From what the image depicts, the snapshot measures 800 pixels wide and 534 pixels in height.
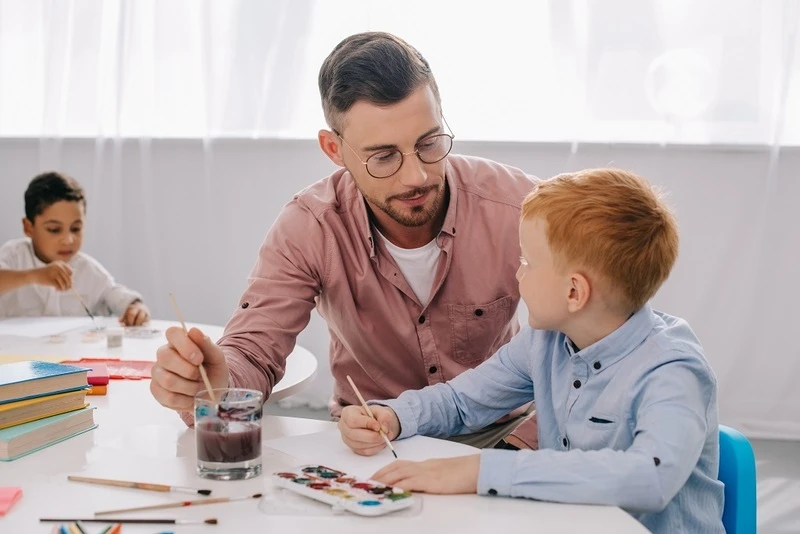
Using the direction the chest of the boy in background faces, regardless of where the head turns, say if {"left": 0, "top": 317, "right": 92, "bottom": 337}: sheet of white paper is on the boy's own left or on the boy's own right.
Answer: on the boy's own right

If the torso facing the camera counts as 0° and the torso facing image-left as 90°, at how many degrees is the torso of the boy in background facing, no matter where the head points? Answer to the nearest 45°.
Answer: approximately 315°

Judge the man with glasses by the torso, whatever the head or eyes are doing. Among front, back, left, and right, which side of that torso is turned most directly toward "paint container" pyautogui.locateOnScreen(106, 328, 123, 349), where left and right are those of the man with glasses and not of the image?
right

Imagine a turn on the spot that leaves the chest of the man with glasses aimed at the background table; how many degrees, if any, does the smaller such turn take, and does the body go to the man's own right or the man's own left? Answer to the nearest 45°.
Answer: approximately 90° to the man's own right

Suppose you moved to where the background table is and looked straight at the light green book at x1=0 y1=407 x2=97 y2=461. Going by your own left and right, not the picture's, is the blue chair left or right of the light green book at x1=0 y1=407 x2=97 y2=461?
left

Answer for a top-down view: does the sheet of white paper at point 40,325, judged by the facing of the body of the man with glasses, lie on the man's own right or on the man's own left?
on the man's own right

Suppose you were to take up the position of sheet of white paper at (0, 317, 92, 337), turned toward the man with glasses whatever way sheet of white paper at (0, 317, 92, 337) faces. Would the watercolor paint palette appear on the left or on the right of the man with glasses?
right

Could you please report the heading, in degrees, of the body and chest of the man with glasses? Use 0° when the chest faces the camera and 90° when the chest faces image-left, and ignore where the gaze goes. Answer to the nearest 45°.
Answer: approximately 0°
